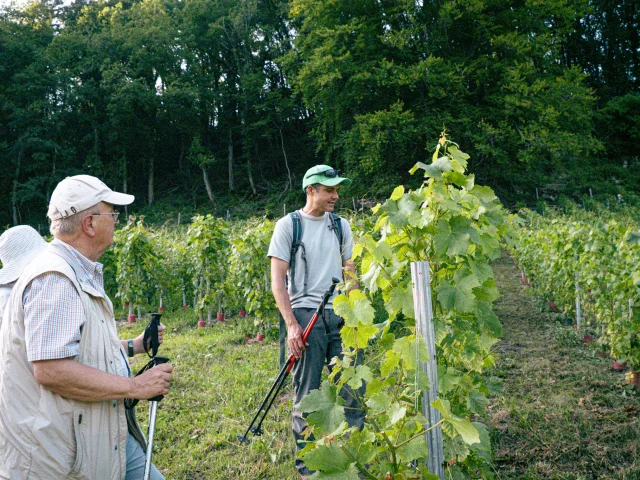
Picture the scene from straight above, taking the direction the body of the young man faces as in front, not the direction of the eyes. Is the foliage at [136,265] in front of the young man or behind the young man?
behind

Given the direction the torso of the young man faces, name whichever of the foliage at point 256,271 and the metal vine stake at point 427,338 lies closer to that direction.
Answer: the metal vine stake

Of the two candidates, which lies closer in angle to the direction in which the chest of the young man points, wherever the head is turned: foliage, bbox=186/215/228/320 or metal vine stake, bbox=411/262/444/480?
the metal vine stake

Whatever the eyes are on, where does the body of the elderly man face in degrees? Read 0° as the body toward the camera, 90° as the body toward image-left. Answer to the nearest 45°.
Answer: approximately 270°

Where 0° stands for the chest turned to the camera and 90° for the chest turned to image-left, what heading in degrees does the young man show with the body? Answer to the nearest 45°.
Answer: approximately 315°

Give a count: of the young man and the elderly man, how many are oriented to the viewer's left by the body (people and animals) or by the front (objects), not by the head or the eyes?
0

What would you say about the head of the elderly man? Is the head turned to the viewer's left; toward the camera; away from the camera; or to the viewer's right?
to the viewer's right

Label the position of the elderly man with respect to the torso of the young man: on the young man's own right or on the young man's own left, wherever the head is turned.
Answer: on the young man's own right

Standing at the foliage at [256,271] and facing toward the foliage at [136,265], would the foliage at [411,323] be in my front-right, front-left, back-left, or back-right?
back-left

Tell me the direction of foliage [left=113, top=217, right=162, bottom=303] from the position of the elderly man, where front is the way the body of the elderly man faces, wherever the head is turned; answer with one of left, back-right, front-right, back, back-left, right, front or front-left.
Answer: left
